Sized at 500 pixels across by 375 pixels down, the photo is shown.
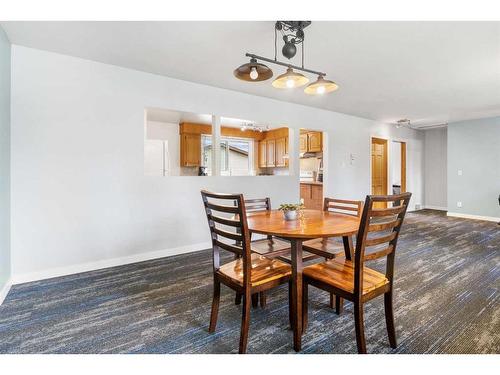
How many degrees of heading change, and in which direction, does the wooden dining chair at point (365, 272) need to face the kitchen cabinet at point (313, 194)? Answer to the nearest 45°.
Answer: approximately 45° to its right

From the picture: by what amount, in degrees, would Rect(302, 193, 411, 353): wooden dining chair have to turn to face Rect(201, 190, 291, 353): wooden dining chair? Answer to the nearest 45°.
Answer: approximately 45° to its left

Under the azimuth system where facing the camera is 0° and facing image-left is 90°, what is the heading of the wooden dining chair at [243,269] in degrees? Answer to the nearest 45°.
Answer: approximately 225°

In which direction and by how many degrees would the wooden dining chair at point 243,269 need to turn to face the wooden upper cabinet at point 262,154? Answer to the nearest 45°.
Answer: approximately 45° to its left

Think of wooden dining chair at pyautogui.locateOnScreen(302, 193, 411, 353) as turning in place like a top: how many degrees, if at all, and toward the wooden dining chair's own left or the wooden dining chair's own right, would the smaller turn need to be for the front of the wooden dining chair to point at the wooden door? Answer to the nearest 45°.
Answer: approximately 45° to the wooden dining chair's own right

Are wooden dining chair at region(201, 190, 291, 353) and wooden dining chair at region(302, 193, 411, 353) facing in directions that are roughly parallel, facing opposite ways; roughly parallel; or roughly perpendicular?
roughly perpendicular

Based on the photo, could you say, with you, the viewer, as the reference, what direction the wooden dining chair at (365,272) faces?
facing away from the viewer and to the left of the viewer

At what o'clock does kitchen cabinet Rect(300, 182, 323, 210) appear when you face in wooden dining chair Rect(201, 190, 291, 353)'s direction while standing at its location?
The kitchen cabinet is roughly at 11 o'clock from the wooden dining chair.
